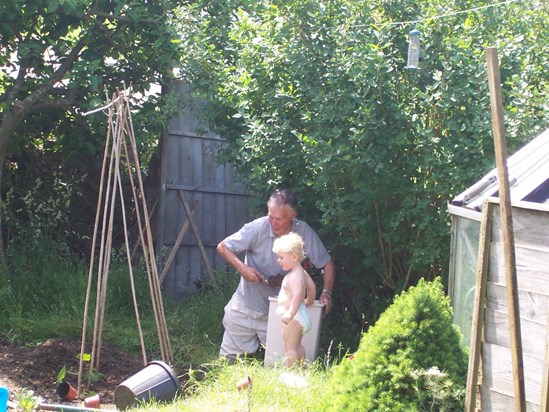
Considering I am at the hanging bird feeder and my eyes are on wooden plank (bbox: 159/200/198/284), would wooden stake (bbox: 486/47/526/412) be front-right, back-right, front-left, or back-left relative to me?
back-left

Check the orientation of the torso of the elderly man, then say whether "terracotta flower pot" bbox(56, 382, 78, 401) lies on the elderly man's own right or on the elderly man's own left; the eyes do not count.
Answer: on the elderly man's own right

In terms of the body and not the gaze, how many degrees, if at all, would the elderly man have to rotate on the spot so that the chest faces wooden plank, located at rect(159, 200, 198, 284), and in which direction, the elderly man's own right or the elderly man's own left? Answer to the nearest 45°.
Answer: approximately 135° to the elderly man's own right

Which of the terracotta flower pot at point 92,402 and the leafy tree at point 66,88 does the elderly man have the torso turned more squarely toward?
the terracotta flower pot

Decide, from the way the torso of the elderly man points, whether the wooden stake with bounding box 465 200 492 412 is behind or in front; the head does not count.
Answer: in front

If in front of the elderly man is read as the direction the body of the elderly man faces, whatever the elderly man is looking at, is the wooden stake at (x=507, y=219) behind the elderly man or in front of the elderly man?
in front

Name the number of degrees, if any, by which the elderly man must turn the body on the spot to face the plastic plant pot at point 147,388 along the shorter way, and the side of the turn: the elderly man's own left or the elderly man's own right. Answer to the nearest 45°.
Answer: approximately 45° to the elderly man's own right

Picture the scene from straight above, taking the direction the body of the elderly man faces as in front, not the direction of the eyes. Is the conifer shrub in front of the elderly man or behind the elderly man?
in front

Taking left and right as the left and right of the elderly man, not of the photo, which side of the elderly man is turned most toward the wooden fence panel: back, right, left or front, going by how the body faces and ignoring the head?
back

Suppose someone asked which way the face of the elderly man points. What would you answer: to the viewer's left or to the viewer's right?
to the viewer's left

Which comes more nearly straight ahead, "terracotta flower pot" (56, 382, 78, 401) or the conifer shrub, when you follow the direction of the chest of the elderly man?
the conifer shrub

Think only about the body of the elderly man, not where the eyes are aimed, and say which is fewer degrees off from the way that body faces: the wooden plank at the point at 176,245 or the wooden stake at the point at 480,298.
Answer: the wooden stake

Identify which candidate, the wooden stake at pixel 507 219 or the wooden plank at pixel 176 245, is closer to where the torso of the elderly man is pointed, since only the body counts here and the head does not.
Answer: the wooden stake

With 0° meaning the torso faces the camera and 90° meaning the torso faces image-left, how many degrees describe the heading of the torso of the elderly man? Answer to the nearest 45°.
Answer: approximately 0°
